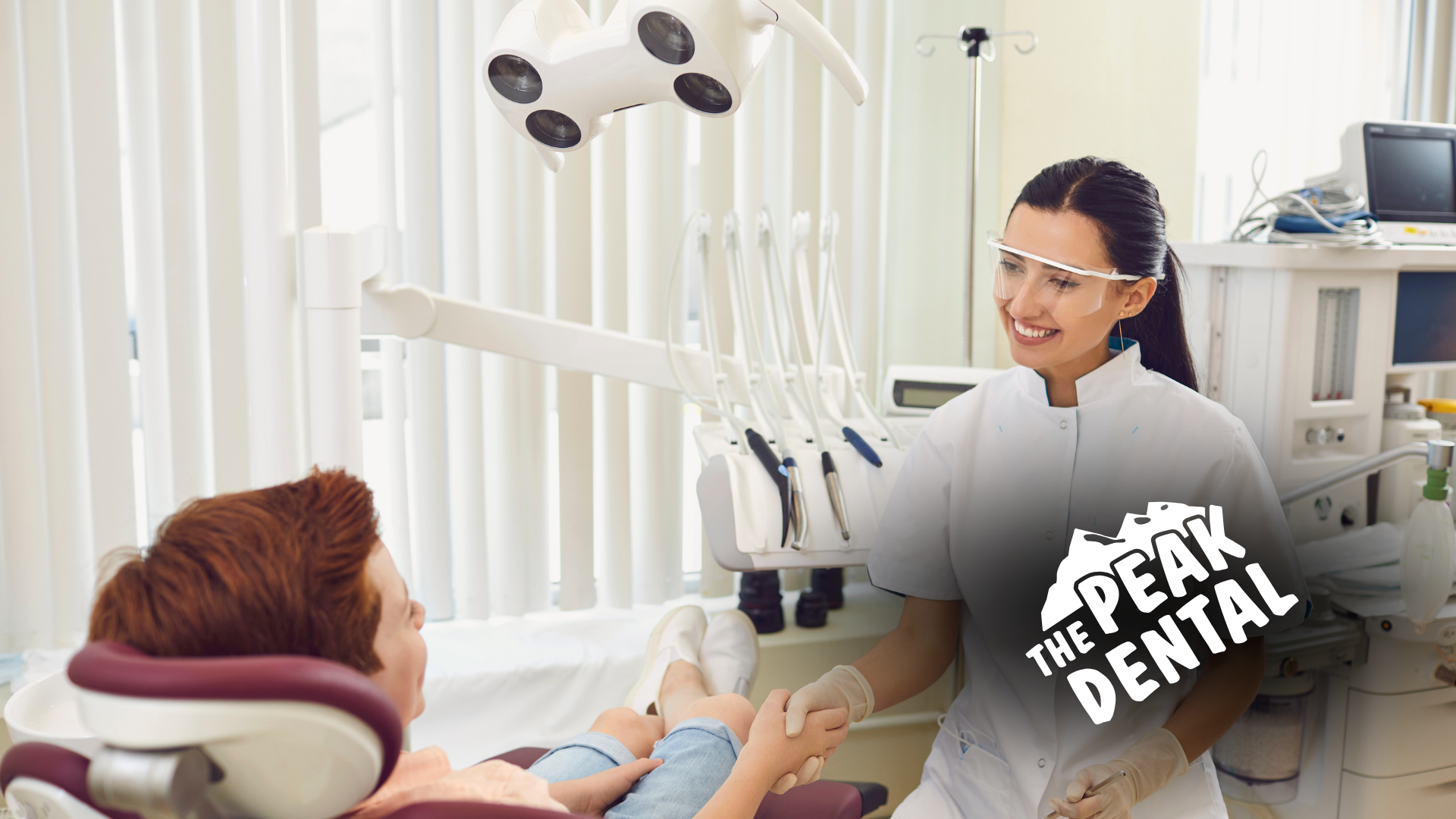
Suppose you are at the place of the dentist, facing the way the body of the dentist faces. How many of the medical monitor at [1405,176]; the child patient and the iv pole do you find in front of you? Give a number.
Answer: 1

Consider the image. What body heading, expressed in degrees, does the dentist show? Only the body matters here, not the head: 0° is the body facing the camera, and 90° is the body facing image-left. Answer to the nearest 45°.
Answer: approximately 45°

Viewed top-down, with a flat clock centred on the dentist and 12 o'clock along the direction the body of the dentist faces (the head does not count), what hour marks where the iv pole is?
The iv pole is roughly at 4 o'clock from the dentist.

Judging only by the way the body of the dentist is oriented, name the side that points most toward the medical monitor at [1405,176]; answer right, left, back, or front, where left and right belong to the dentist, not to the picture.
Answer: back

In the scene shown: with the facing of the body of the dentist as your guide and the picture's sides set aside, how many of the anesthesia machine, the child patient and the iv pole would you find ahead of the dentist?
1

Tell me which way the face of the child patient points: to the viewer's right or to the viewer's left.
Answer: to the viewer's right

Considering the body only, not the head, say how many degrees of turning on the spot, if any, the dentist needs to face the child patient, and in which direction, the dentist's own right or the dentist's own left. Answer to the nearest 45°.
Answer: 0° — they already face them
